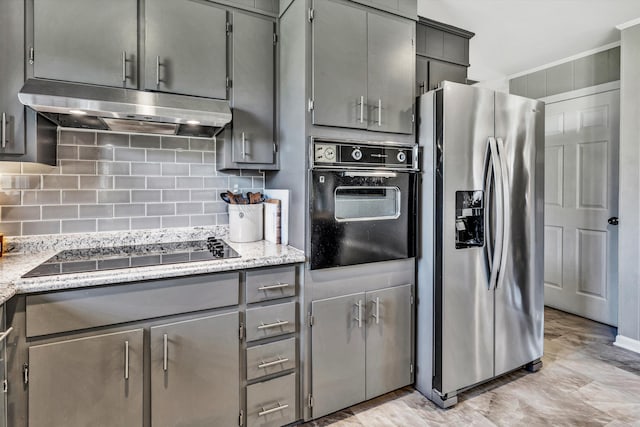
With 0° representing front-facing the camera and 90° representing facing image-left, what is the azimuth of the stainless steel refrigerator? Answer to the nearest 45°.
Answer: approximately 315°

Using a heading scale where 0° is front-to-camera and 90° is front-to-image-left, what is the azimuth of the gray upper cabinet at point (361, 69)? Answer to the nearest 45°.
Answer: approximately 315°

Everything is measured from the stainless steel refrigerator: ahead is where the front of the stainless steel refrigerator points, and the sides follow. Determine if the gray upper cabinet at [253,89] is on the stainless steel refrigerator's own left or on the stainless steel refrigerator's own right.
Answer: on the stainless steel refrigerator's own right

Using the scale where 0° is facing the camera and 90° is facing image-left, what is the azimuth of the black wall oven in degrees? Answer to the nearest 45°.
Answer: approximately 315°
